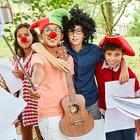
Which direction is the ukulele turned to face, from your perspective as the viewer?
facing the viewer

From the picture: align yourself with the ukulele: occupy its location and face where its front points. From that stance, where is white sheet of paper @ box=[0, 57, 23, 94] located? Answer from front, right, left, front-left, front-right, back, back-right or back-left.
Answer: back-right

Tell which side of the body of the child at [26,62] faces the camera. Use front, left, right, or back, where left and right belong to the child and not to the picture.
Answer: front

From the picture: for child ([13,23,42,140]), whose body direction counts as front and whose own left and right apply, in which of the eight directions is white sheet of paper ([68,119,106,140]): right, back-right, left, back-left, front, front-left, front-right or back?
front-left
